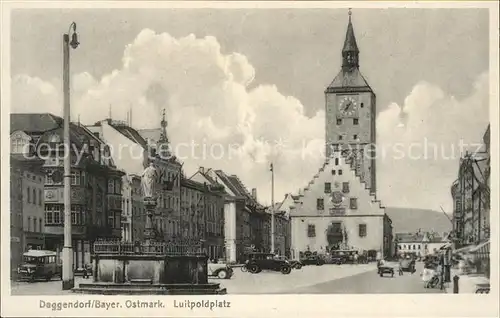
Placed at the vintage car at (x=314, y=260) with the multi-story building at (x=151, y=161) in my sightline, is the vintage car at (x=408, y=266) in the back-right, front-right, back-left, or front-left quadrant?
back-left

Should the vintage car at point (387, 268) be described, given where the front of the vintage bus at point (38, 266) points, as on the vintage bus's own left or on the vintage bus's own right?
on the vintage bus's own left

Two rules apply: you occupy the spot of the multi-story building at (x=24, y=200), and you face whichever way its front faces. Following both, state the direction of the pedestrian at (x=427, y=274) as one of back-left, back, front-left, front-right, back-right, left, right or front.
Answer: front-left

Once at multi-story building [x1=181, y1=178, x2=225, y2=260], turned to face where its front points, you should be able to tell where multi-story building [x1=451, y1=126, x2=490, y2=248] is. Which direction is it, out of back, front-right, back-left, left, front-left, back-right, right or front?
front-left

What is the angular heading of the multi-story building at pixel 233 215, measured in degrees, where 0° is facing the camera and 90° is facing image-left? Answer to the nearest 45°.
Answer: approximately 270°
